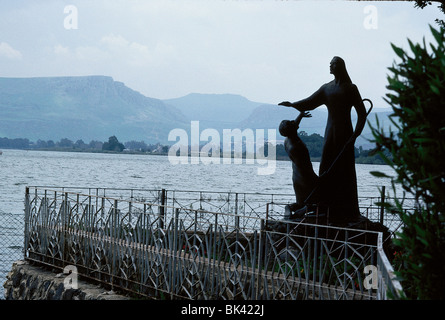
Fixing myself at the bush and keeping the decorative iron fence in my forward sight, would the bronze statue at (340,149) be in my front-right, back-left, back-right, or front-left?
front-right

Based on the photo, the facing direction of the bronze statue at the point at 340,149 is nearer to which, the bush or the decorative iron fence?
the decorative iron fence

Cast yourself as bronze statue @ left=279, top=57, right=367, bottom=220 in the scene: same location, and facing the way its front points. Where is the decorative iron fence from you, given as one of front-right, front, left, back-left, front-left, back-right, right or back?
front

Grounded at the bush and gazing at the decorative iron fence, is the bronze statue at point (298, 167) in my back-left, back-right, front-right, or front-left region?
front-right

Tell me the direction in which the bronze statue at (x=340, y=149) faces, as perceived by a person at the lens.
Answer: facing the viewer and to the left of the viewer

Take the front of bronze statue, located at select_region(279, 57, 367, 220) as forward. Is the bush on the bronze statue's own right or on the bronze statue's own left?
on the bronze statue's own left
